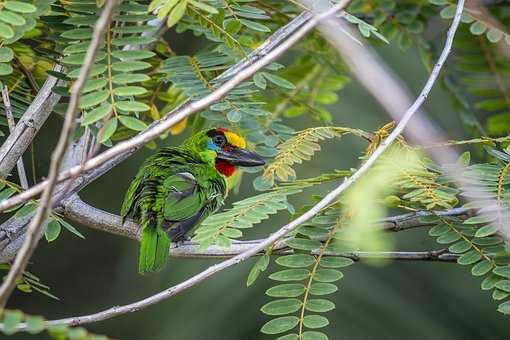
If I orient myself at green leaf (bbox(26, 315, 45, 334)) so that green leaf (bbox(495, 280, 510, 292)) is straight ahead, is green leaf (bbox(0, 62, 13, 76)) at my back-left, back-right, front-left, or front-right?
back-left

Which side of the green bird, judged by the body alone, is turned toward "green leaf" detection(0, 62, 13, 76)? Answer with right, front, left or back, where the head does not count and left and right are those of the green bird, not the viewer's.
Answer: left

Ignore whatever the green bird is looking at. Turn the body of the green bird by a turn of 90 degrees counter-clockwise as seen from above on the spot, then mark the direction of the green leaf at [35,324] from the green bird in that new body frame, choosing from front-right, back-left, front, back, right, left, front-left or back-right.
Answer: back-left

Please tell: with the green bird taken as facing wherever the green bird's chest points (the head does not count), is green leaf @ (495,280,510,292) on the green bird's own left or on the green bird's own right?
on the green bird's own right

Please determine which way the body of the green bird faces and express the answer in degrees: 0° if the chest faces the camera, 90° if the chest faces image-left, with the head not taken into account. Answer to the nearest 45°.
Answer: approximately 225°
